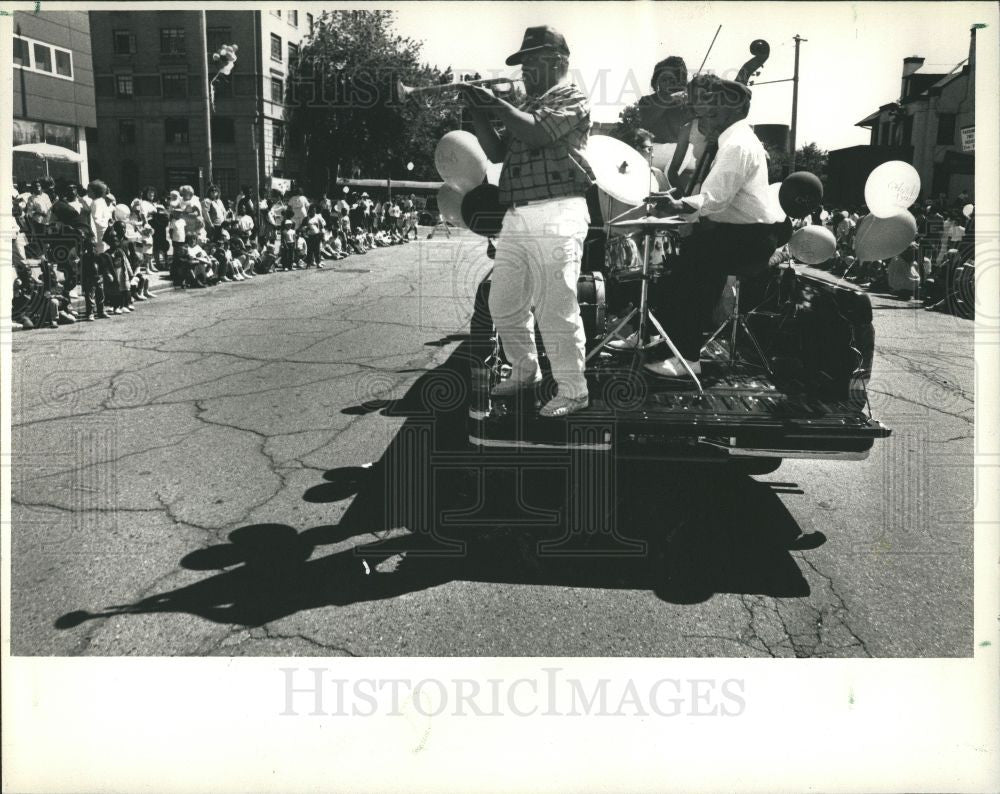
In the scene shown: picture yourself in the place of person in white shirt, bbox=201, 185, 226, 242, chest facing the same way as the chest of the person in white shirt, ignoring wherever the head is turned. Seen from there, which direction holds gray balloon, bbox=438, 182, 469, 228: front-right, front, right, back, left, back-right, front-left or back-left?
front-right

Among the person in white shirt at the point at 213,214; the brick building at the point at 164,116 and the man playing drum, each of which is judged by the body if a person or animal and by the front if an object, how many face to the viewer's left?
1

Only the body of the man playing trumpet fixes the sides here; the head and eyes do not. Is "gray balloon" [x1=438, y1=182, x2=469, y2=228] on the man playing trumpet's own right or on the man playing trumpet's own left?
on the man playing trumpet's own right

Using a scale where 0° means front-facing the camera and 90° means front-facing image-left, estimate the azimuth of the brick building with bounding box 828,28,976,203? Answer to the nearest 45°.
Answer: approximately 45°

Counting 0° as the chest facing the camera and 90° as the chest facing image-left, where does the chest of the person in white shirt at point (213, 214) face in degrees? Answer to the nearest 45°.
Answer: approximately 315°

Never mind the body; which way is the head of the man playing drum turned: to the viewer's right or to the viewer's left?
to the viewer's left

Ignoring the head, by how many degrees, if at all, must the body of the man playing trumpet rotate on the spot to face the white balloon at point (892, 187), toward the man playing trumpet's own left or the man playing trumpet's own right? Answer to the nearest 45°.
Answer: approximately 135° to the man playing trumpet's own left

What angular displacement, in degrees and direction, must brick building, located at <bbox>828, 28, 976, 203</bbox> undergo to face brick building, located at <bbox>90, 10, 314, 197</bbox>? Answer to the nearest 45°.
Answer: approximately 90° to its right

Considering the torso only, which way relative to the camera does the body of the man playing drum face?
to the viewer's left

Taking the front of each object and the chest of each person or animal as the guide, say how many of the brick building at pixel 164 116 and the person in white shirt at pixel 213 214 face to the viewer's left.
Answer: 0

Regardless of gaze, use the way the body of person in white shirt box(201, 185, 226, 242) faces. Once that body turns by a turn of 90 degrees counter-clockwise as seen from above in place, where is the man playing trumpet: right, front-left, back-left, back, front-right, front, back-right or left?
back-right

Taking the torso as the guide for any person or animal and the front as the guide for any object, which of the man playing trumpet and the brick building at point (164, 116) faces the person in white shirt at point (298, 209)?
the brick building
